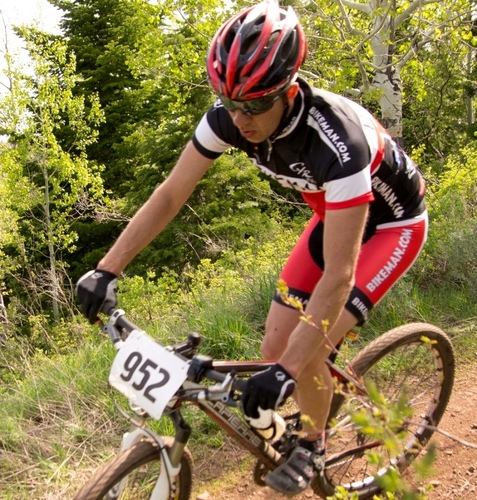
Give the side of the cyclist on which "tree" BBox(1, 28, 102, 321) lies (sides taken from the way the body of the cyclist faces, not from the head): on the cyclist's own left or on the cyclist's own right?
on the cyclist's own right

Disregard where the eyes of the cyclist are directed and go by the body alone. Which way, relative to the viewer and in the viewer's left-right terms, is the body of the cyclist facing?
facing the viewer and to the left of the viewer

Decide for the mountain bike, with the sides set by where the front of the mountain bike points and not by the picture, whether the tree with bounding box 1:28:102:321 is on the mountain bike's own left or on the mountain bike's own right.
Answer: on the mountain bike's own right

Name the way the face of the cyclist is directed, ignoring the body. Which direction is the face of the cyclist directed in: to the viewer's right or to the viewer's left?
to the viewer's left
